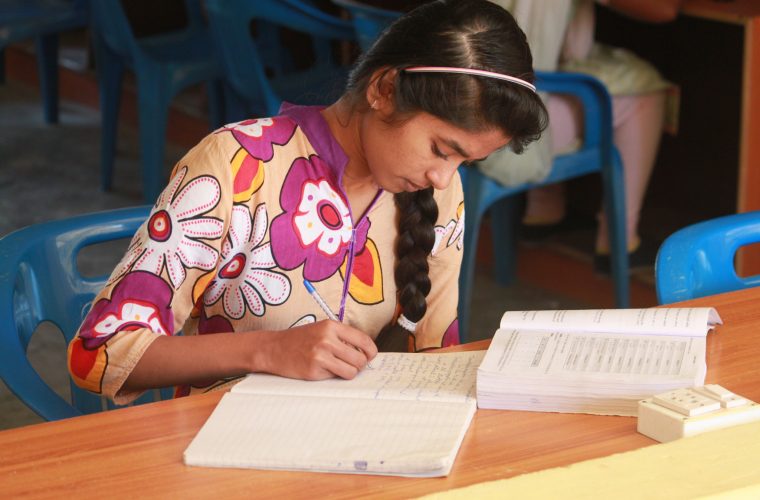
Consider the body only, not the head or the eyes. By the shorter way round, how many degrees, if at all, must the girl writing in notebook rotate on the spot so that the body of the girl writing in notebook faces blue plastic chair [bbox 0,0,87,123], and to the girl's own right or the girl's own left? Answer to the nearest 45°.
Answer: approximately 135° to the girl's own left

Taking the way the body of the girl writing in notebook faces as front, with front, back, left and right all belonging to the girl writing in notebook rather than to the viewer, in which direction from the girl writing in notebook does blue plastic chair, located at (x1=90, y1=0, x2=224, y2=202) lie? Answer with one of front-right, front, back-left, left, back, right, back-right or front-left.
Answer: back-left

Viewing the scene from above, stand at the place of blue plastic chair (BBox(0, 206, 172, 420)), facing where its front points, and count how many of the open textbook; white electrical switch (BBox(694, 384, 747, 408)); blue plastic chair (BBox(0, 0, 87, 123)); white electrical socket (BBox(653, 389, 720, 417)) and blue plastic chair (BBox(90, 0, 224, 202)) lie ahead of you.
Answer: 3
